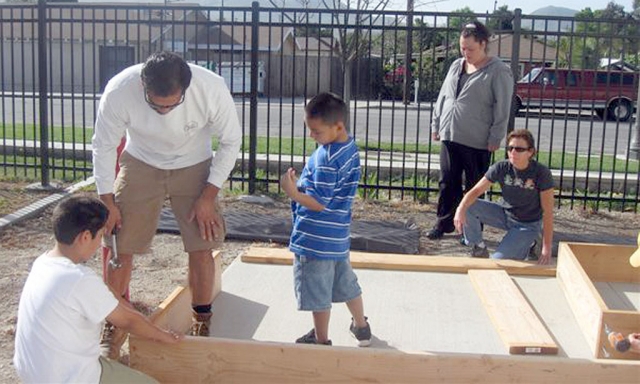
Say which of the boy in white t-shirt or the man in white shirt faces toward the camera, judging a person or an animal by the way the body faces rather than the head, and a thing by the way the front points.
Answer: the man in white shirt

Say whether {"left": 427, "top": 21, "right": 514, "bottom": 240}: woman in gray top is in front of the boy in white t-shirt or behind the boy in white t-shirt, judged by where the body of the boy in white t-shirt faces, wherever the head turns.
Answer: in front

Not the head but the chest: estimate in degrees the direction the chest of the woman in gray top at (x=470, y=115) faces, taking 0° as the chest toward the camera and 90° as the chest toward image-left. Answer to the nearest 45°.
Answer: approximately 45°

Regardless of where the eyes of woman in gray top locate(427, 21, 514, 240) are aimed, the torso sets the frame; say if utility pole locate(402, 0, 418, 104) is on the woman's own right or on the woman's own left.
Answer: on the woman's own right

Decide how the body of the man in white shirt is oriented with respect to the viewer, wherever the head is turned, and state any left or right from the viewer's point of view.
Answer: facing the viewer

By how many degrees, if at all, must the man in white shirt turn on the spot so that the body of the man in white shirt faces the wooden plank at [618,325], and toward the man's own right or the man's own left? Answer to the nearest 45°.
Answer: approximately 90° to the man's own left

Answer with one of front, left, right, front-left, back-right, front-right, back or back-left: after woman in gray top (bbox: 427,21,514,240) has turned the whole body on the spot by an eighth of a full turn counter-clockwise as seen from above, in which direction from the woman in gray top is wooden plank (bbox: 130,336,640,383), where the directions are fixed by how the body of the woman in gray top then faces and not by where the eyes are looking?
front

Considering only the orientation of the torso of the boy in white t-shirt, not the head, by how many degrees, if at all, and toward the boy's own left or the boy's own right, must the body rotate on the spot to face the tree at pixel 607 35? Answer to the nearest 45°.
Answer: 0° — they already face it

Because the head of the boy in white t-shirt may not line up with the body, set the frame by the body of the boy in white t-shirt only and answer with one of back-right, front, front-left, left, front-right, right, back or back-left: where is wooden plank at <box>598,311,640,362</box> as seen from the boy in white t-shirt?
front-right

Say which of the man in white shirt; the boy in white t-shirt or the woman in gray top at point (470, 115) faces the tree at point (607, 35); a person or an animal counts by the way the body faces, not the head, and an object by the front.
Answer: the boy in white t-shirt

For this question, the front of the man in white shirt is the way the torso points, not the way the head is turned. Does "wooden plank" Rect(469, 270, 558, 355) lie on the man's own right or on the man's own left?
on the man's own left

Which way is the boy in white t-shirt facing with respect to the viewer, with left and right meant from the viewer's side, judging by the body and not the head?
facing away from the viewer and to the right of the viewer

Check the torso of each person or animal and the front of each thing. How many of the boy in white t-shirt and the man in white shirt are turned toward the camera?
1

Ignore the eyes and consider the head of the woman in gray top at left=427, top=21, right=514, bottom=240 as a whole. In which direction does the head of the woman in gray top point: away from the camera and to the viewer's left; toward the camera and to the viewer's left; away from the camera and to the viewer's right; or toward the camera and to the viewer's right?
toward the camera and to the viewer's left

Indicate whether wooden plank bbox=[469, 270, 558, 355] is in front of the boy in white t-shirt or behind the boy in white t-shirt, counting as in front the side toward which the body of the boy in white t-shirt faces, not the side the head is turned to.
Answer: in front

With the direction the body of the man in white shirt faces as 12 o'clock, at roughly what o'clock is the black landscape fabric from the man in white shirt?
The black landscape fabric is roughly at 7 o'clock from the man in white shirt.
